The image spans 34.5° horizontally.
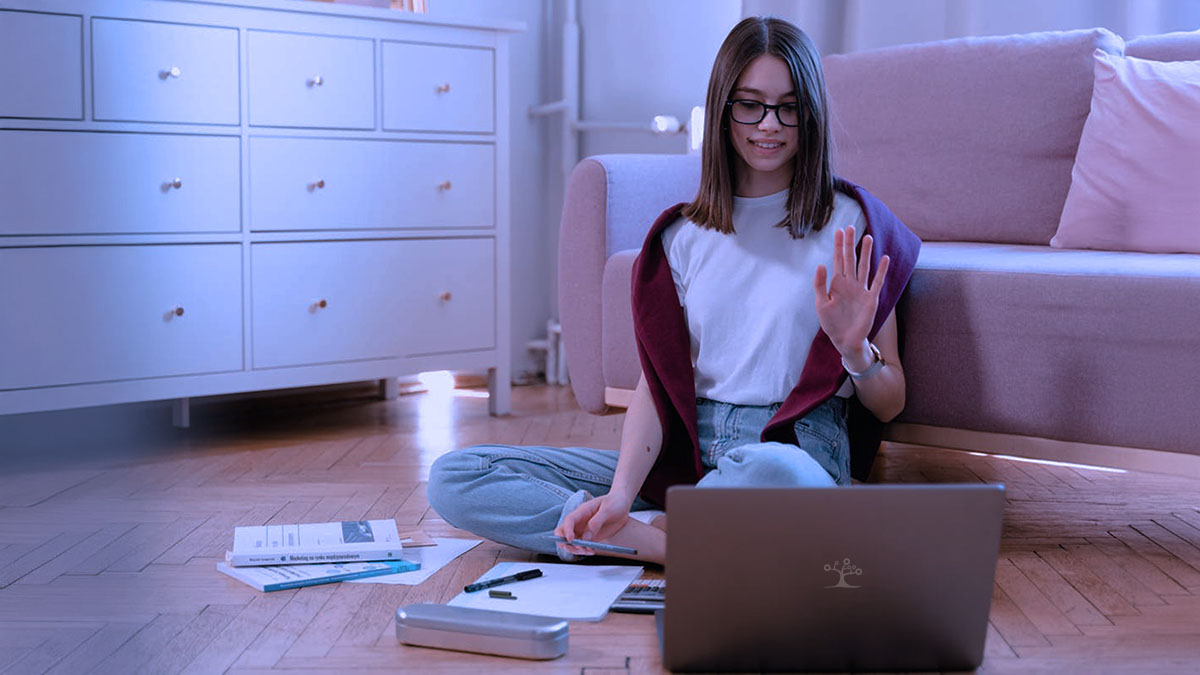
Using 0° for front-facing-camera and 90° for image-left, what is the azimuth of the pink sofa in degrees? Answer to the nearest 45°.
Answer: approximately 0°

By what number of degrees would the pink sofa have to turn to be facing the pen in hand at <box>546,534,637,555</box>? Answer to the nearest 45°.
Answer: approximately 45° to its right

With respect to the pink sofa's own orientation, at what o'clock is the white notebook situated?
The white notebook is roughly at 1 o'clock from the pink sofa.

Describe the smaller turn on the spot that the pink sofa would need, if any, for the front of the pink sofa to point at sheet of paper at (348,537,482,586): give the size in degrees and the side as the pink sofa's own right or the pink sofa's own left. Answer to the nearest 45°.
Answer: approximately 45° to the pink sofa's own right

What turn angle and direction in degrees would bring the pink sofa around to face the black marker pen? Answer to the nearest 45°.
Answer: approximately 45° to its right

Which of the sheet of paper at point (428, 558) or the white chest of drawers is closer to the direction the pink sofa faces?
the sheet of paper

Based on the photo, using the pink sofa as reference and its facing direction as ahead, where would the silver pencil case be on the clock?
The silver pencil case is roughly at 1 o'clock from the pink sofa.

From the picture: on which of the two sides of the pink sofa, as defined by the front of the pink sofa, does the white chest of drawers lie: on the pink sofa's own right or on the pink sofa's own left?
on the pink sofa's own right

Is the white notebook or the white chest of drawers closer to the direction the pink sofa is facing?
the white notebook
